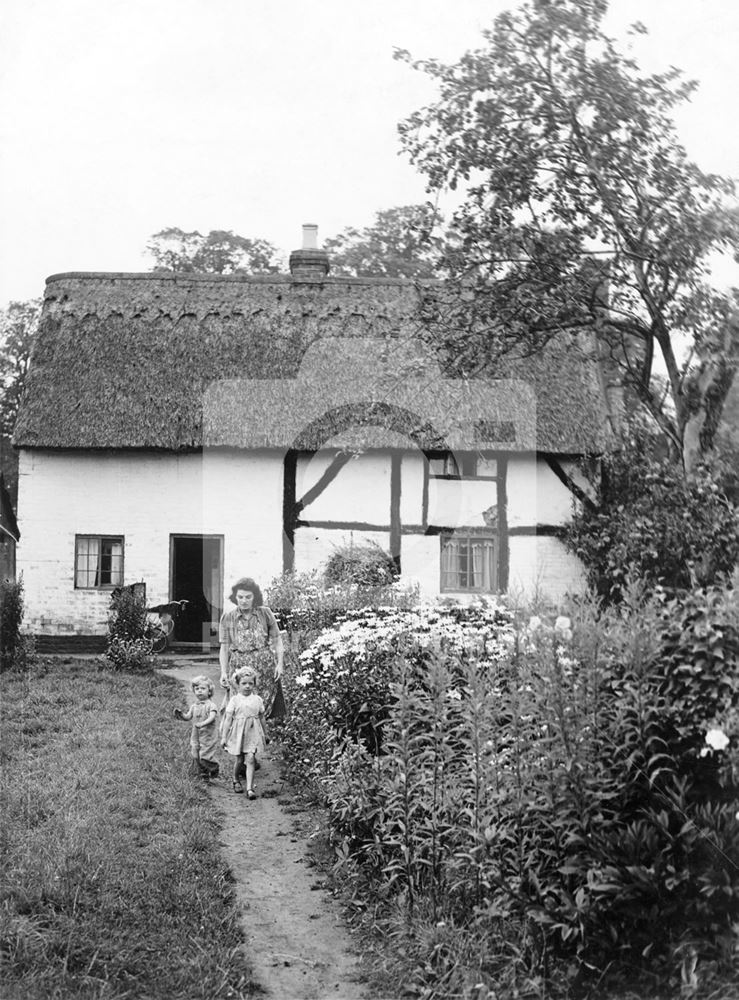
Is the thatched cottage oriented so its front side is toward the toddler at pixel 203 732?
yes

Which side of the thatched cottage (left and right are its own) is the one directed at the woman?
front

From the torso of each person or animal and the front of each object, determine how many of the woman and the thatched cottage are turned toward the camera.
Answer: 2

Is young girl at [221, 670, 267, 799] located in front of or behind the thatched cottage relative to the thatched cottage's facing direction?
in front

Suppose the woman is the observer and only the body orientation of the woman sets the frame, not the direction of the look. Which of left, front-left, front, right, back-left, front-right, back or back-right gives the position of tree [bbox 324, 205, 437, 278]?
back

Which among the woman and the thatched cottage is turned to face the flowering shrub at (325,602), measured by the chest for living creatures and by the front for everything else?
the thatched cottage

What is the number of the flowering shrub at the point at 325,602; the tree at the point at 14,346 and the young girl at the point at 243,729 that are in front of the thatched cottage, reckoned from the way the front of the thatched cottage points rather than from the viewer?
2

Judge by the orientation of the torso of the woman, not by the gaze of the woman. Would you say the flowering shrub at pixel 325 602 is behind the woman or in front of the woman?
behind

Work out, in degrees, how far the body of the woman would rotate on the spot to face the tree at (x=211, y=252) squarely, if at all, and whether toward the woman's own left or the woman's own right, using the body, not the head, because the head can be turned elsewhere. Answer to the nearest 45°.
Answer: approximately 180°

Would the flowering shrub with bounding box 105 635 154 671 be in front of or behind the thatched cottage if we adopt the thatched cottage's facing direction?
in front
